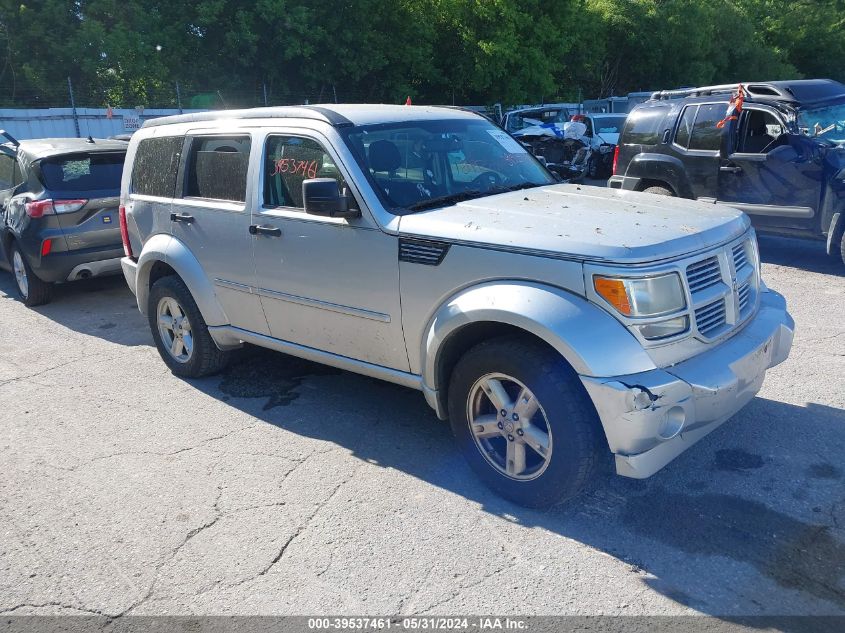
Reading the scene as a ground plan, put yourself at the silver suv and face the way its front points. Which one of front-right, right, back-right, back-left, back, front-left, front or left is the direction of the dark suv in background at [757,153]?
left

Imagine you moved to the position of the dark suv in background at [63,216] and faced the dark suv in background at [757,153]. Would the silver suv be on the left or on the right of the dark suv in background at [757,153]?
right

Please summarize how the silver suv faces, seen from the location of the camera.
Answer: facing the viewer and to the right of the viewer

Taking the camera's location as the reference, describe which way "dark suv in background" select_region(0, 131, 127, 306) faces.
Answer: facing away from the viewer and to the left of the viewer

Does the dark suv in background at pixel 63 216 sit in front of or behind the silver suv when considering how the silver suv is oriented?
behind

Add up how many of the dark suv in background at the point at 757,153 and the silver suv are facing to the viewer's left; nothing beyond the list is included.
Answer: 0

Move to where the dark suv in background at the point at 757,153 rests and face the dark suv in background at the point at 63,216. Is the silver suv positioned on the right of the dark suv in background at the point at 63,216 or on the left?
left

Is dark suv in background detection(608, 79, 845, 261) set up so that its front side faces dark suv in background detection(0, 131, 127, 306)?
no

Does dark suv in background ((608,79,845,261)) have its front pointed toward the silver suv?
no
